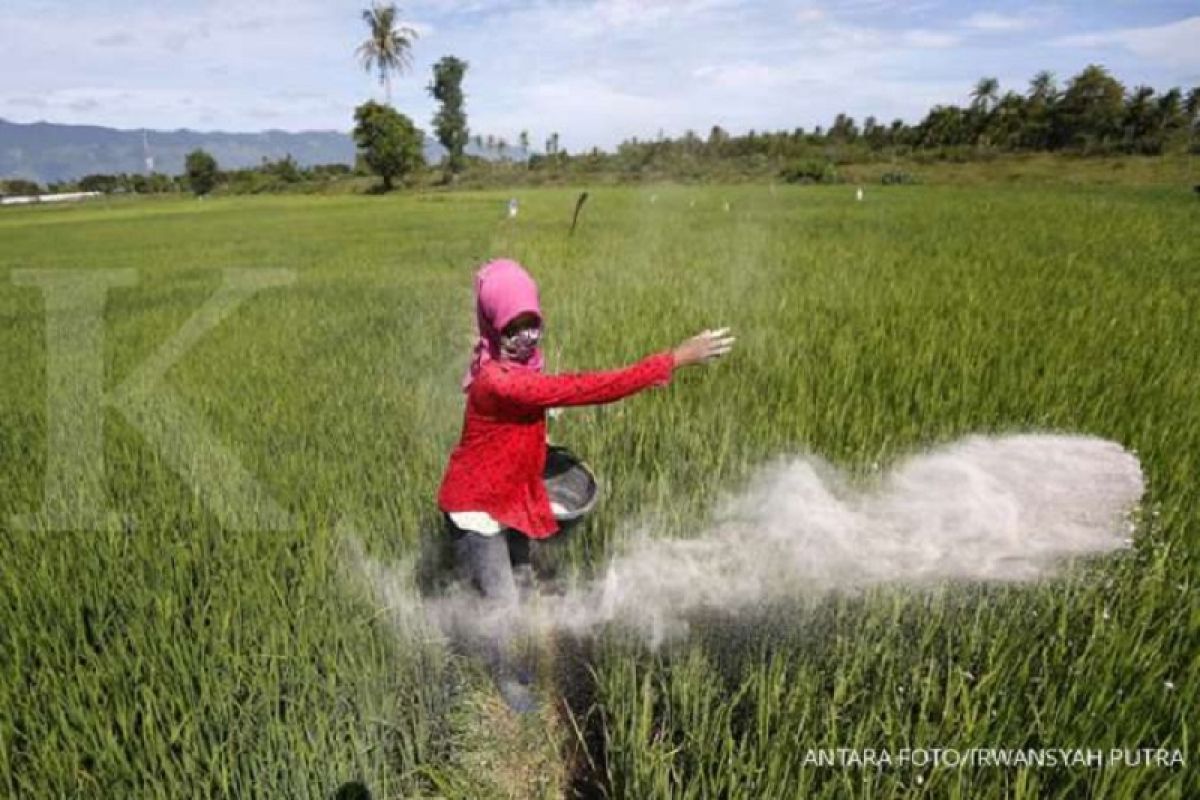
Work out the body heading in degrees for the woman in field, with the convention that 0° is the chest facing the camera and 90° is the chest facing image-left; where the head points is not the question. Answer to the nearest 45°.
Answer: approximately 315°

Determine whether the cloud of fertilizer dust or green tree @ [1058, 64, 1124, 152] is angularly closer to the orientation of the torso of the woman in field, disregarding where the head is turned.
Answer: the cloud of fertilizer dust

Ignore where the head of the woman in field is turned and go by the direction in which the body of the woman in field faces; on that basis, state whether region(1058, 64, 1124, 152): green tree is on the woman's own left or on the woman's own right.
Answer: on the woman's own left

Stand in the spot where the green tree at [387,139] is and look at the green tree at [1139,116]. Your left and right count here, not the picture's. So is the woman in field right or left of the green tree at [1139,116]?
right
